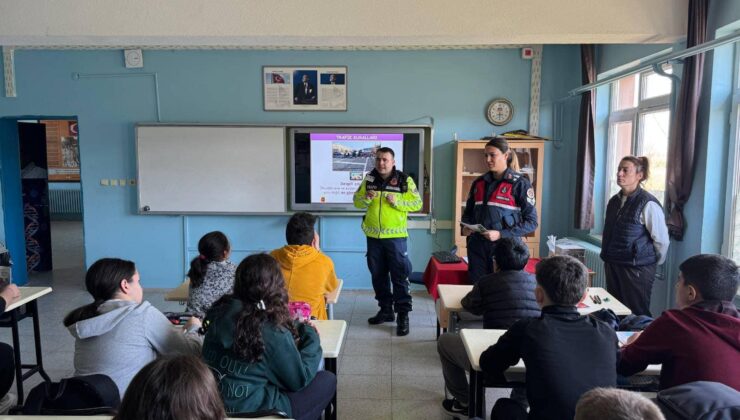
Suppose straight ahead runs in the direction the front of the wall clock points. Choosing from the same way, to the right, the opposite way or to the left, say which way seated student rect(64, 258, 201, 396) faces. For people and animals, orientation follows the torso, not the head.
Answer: the opposite way

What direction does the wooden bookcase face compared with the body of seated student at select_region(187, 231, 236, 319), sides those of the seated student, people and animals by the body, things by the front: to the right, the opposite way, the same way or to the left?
the opposite way

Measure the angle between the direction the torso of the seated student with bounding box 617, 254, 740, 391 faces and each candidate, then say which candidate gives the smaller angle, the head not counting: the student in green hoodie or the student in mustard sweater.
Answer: the student in mustard sweater

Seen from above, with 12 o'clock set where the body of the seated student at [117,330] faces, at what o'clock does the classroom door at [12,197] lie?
The classroom door is roughly at 10 o'clock from the seated student.

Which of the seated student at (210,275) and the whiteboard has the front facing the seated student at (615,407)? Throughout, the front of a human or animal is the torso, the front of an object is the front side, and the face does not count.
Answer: the whiteboard

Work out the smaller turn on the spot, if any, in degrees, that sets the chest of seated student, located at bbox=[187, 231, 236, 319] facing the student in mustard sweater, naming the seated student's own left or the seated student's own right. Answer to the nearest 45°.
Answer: approximately 45° to the seated student's own right

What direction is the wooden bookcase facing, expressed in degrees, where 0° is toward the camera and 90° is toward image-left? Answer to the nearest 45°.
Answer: approximately 0°

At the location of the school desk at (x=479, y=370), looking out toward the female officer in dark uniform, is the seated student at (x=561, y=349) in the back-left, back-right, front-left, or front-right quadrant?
back-right
